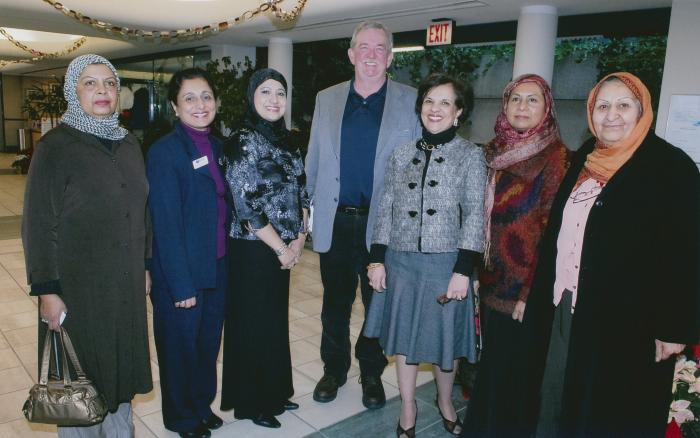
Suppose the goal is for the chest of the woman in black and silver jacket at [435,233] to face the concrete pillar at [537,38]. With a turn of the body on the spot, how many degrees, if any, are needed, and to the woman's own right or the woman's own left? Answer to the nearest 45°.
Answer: approximately 180°

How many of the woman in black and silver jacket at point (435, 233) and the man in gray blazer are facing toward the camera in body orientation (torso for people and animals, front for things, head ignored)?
2

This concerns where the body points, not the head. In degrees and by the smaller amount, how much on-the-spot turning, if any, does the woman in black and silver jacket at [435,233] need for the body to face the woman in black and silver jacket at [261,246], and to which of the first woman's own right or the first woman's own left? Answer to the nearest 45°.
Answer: approximately 90° to the first woman's own right

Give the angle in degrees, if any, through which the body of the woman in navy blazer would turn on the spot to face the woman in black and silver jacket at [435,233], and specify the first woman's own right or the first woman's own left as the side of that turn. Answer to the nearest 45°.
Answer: approximately 45° to the first woman's own left

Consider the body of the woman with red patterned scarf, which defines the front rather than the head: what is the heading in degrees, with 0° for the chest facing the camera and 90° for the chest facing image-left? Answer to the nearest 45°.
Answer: approximately 45°

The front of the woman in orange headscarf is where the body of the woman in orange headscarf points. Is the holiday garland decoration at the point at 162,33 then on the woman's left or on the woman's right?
on the woman's right

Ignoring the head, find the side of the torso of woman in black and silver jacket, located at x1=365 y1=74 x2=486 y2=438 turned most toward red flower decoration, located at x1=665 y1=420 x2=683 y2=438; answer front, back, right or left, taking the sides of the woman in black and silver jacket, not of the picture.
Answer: left

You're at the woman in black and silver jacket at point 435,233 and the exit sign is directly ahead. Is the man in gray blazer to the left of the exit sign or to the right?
left
